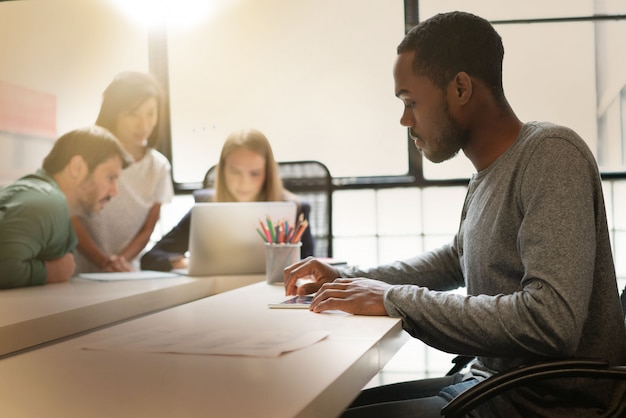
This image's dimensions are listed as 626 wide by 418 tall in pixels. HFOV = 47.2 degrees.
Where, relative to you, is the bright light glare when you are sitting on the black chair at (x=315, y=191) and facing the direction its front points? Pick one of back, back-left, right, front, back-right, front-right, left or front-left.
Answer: back-right

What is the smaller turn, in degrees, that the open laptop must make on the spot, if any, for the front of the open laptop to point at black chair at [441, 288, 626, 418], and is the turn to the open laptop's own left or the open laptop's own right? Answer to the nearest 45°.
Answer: approximately 180°

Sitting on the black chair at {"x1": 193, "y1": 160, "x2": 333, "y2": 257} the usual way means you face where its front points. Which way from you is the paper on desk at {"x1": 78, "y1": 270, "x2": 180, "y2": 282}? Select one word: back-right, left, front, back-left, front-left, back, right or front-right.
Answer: front-right

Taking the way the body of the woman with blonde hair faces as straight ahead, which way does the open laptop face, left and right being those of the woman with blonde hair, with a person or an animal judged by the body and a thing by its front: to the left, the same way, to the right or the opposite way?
the opposite way

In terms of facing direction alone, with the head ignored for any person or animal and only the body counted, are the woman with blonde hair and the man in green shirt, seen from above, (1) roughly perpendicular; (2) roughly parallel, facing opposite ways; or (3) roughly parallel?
roughly perpendicular

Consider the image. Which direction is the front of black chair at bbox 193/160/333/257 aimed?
toward the camera

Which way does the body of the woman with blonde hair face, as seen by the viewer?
toward the camera

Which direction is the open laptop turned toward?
away from the camera

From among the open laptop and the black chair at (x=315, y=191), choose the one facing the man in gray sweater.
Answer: the black chair

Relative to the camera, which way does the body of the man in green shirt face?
to the viewer's right

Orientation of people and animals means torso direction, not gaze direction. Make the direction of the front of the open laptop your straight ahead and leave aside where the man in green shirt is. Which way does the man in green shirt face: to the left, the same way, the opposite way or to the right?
to the right

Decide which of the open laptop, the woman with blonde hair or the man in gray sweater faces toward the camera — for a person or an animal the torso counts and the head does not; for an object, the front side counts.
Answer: the woman with blonde hair

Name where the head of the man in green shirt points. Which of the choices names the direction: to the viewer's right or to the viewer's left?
to the viewer's right

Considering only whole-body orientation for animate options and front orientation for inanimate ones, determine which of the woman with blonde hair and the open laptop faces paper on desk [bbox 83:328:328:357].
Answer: the woman with blonde hair

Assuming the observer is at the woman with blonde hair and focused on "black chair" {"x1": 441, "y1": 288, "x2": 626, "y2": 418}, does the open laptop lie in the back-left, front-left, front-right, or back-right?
front-right

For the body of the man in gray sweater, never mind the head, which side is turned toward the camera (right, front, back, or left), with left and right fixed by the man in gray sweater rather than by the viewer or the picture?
left

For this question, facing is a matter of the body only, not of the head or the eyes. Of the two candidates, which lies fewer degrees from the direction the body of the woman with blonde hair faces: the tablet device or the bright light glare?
the tablet device
